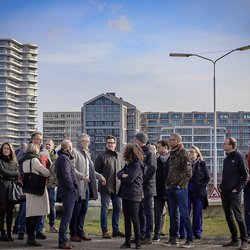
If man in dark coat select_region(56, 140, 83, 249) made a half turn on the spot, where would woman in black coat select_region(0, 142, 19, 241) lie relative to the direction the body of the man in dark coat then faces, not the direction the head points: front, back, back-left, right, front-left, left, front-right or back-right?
front-right

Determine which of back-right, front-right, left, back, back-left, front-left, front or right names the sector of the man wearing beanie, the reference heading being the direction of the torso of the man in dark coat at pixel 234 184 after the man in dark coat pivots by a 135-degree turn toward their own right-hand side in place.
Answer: left

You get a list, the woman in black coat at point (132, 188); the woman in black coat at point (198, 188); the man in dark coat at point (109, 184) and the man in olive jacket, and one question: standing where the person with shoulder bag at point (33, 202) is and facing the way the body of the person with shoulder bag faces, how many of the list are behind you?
0

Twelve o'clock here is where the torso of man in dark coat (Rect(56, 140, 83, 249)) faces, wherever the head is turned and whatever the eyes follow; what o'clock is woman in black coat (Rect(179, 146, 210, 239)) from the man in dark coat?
The woman in black coat is roughly at 11 o'clock from the man in dark coat.

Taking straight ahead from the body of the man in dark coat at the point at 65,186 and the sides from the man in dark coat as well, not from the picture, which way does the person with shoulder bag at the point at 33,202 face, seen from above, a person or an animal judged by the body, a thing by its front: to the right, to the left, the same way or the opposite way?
the same way

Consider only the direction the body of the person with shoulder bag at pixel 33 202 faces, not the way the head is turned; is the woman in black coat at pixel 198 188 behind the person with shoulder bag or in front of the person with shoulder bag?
in front

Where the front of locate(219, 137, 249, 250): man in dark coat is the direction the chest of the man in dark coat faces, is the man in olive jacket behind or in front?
in front

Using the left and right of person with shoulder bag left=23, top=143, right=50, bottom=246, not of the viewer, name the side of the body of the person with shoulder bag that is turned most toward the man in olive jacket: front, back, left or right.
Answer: front

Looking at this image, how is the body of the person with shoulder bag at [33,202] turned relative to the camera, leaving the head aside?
to the viewer's right

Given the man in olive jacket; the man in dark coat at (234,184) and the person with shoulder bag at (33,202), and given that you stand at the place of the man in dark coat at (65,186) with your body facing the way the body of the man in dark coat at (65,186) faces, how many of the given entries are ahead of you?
2

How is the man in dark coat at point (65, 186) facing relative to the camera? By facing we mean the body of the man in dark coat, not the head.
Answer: to the viewer's right

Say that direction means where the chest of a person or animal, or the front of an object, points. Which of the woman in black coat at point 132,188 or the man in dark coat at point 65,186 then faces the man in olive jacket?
the man in dark coat
